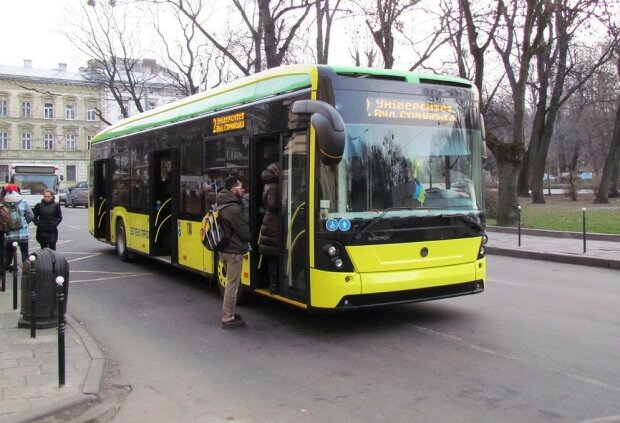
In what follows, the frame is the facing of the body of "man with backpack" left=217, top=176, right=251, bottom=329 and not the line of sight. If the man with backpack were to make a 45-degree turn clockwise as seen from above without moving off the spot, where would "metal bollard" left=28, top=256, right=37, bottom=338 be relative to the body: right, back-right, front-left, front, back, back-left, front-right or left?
back-right

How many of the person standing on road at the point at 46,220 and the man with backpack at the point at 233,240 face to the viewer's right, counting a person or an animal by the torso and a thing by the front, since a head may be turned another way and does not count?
1

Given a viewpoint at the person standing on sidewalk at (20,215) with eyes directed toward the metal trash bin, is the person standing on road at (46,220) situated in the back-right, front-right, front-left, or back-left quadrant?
back-left

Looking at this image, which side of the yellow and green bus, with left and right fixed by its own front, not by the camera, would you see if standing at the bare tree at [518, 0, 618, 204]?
left

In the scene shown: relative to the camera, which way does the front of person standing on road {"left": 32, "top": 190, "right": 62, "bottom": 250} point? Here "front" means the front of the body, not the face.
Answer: toward the camera

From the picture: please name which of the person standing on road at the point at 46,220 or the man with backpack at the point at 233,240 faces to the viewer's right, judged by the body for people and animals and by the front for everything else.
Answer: the man with backpack

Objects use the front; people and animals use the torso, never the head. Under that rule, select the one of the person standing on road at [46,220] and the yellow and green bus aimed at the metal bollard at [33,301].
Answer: the person standing on road

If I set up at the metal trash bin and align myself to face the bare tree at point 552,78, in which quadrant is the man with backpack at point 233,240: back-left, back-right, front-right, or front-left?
front-right

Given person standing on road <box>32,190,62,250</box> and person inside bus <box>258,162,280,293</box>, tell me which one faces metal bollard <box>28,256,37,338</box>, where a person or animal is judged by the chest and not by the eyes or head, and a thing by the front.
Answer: the person standing on road

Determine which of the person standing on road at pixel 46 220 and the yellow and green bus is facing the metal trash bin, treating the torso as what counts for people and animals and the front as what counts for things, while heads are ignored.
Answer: the person standing on road

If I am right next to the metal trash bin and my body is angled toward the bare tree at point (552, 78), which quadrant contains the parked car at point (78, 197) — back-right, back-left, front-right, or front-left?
front-left

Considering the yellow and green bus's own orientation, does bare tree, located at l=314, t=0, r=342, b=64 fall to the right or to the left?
on its left

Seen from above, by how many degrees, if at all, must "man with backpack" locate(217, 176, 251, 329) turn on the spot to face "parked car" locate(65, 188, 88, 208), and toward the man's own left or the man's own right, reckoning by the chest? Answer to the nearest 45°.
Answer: approximately 90° to the man's own left

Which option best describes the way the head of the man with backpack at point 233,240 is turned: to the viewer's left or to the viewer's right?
to the viewer's right

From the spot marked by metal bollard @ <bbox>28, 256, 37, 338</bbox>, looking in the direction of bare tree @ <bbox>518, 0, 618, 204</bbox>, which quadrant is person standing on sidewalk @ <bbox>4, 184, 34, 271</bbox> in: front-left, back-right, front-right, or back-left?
front-left

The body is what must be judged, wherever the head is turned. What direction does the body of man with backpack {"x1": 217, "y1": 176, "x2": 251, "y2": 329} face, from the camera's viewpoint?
to the viewer's right

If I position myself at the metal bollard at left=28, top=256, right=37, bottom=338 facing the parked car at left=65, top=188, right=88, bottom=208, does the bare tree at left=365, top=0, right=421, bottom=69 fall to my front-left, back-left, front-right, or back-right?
front-right
